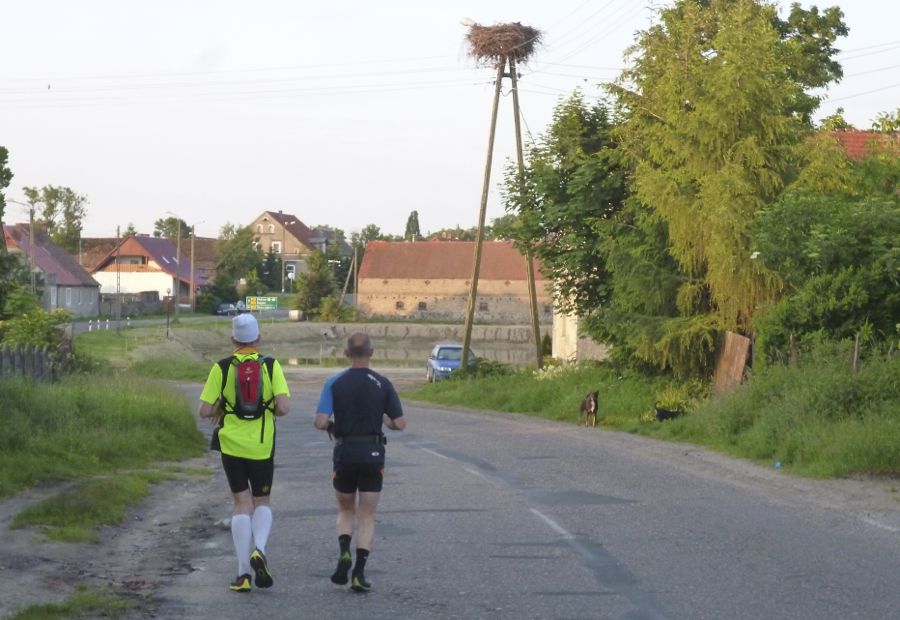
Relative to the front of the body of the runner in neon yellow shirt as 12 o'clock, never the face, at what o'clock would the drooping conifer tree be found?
The drooping conifer tree is roughly at 1 o'clock from the runner in neon yellow shirt.

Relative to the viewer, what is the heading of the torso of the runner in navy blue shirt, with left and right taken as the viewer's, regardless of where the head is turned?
facing away from the viewer

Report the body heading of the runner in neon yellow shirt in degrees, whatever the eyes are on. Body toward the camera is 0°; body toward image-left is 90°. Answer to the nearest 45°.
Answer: approximately 180°

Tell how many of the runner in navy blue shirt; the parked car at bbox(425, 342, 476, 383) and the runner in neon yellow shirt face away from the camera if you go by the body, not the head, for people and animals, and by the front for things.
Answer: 2

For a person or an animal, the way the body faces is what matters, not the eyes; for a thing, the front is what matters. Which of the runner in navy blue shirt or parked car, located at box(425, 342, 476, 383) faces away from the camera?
the runner in navy blue shirt

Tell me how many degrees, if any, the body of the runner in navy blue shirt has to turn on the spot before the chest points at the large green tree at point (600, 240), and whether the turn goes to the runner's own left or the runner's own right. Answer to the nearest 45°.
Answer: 0° — they already face it

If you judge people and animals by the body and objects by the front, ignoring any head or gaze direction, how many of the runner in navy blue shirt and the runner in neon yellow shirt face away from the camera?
2

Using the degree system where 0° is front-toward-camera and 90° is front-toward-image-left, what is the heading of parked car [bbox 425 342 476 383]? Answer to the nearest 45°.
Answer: approximately 45°

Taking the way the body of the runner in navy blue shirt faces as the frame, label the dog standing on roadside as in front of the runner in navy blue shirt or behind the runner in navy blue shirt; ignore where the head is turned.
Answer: in front

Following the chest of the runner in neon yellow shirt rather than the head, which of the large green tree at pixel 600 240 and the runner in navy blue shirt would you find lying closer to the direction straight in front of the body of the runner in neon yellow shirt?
the large green tree

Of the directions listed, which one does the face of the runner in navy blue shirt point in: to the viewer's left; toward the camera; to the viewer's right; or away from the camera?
away from the camera

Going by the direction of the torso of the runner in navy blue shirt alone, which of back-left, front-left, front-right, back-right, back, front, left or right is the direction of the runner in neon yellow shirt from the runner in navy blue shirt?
left

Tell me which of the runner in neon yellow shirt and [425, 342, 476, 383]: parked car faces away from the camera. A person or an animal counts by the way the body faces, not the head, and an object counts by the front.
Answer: the runner in neon yellow shirt

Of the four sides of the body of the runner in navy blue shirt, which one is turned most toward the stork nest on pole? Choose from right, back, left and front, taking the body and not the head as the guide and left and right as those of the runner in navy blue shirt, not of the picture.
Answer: front

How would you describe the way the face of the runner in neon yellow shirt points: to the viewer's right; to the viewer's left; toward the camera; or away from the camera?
away from the camera

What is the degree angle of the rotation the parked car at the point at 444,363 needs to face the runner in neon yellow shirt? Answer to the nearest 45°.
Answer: approximately 45° to its left
